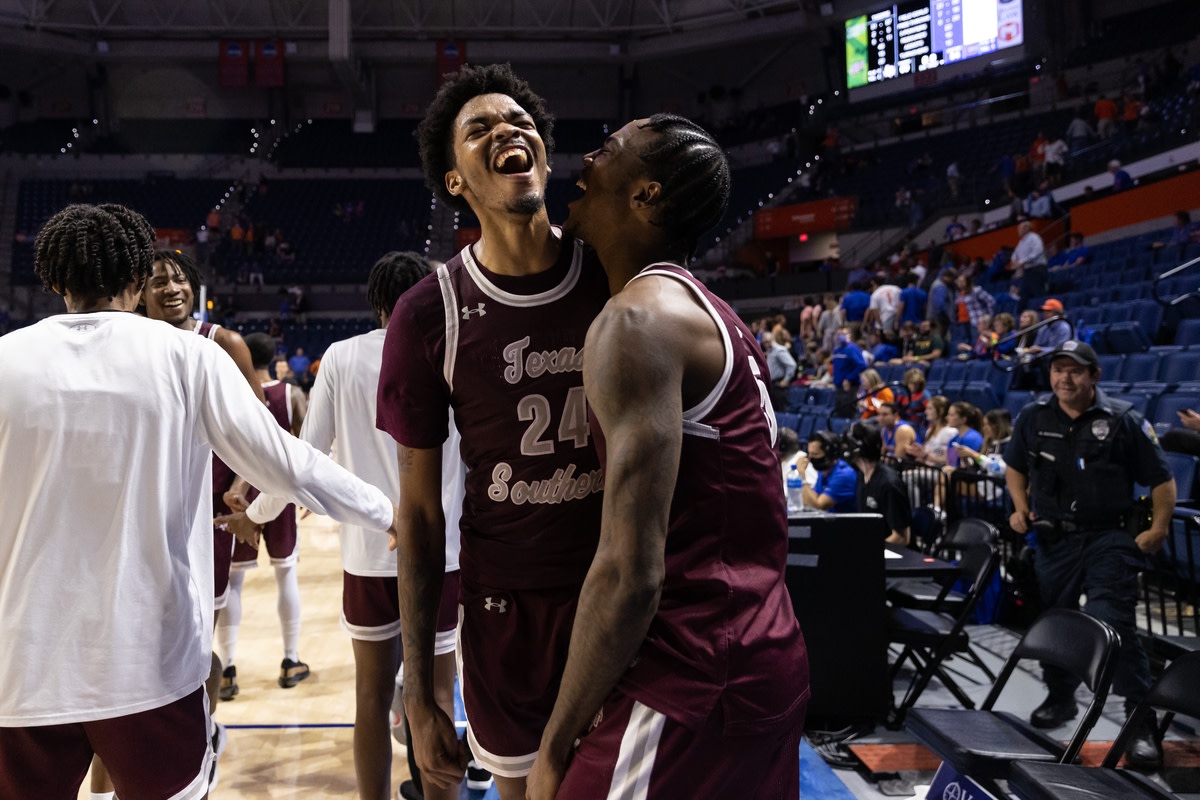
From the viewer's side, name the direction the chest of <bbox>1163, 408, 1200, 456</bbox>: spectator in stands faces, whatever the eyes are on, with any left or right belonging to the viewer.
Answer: facing to the left of the viewer

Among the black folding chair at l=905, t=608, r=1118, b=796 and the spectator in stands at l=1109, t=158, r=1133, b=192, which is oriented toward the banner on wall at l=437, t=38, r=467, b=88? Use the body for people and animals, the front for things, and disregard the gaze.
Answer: the spectator in stands

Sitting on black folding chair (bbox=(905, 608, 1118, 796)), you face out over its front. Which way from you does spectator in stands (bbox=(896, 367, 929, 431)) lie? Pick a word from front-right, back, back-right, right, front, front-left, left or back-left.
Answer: back-right

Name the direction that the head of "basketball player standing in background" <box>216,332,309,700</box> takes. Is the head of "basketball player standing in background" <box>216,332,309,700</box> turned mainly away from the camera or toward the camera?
away from the camera

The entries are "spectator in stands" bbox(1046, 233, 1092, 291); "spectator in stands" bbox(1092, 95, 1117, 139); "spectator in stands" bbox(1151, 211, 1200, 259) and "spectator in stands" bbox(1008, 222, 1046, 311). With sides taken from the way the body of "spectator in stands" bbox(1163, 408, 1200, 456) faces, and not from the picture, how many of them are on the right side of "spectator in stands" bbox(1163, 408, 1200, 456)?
4

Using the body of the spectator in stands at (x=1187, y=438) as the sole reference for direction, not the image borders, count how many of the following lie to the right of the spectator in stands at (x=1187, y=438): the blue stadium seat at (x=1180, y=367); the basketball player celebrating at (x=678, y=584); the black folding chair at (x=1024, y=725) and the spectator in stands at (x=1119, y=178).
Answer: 2

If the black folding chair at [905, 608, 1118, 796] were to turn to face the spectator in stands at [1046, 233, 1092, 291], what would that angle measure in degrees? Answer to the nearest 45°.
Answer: approximately 135° to its right

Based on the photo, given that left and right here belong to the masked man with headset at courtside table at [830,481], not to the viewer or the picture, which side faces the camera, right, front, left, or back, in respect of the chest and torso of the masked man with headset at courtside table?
left

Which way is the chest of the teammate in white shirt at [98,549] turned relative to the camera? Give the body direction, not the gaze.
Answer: away from the camera

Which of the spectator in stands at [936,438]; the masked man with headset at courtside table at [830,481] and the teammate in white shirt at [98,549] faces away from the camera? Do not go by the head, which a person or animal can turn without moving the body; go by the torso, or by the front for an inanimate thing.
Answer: the teammate in white shirt

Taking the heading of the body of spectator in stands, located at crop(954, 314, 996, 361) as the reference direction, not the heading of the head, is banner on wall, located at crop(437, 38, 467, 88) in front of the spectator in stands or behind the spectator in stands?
in front

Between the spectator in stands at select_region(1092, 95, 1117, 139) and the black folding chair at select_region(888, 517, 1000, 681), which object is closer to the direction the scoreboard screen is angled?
the black folding chair

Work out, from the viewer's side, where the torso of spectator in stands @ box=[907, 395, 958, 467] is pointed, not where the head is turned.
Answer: to the viewer's left

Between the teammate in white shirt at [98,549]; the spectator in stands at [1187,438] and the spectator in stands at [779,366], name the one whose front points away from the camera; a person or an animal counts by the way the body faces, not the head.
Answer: the teammate in white shirt

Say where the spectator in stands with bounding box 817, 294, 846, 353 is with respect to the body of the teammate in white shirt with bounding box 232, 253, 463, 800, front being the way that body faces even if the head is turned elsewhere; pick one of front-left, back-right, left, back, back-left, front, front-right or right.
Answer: front-right

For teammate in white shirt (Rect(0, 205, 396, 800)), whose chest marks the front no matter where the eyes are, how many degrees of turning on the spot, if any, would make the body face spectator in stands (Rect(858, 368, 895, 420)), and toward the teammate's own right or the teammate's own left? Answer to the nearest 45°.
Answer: approximately 45° to the teammate's own right

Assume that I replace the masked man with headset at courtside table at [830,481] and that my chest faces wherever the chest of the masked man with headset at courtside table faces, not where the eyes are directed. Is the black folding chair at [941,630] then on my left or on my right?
on my left
